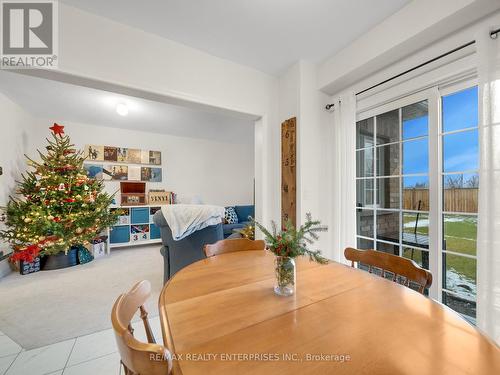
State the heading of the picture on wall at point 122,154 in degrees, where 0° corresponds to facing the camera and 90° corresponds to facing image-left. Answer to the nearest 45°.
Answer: approximately 0°

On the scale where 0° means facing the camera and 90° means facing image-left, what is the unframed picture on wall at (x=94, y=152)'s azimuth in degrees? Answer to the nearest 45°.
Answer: approximately 0°

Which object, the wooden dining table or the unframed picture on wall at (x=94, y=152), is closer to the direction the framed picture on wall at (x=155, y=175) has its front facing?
the wooden dining table

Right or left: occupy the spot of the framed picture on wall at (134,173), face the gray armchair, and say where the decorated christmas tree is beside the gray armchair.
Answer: right

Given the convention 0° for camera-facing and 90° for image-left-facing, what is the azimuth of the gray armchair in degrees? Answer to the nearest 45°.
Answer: approximately 135°
